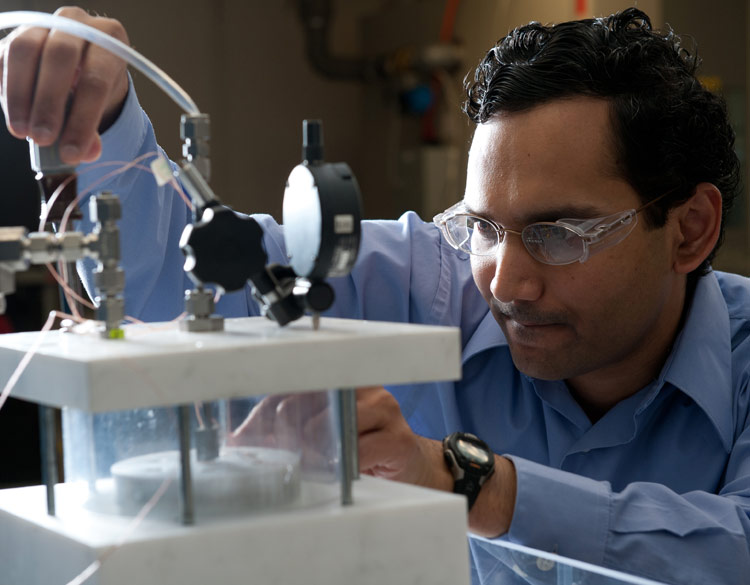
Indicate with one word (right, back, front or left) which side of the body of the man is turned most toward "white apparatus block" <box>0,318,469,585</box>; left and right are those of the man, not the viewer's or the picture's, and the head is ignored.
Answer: front

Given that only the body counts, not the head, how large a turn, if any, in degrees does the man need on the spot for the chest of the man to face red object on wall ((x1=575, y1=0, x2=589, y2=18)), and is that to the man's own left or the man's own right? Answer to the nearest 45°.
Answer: approximately 135° to the man's own right

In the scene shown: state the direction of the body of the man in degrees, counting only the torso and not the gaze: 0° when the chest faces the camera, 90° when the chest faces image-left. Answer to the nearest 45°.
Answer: approximately 45°

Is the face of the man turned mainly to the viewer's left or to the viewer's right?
to the viewer's left

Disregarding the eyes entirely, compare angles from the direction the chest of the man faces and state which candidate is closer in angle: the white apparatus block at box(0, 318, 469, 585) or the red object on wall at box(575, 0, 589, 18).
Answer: the white apparatus block
